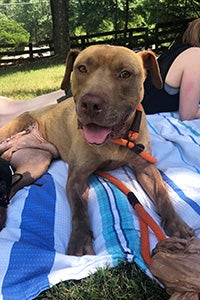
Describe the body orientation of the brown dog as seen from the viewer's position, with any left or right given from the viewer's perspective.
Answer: facing the viewer and to the right of the viewer

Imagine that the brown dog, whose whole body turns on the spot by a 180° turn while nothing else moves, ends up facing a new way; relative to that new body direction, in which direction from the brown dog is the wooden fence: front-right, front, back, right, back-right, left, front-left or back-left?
front-right
